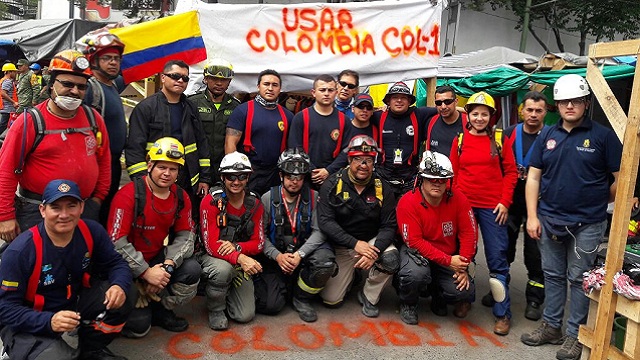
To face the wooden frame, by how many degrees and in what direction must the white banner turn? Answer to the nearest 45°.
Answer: approximately 45° to its left

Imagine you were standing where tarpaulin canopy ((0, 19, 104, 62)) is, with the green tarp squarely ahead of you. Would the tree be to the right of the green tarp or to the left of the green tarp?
left

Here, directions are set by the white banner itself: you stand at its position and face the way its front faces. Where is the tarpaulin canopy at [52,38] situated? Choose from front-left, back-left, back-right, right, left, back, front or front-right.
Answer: back-right

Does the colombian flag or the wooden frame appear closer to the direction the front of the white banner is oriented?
the wooden frame

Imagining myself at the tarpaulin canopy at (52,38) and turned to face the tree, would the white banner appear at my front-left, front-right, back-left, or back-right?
front-right

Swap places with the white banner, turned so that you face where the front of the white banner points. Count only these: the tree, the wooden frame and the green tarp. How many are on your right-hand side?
0

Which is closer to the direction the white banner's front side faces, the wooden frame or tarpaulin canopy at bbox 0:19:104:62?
the wooden frame

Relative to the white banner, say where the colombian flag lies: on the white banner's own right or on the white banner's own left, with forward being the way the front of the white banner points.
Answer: on the white banner's own right

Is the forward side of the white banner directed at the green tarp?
no

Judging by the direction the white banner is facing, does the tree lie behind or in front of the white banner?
behind

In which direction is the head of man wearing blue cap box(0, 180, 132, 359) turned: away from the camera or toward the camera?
toward the camera

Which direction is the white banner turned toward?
toward the camera
